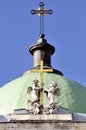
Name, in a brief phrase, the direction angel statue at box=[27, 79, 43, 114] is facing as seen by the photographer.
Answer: facing the viewer and to the right of the viewer
